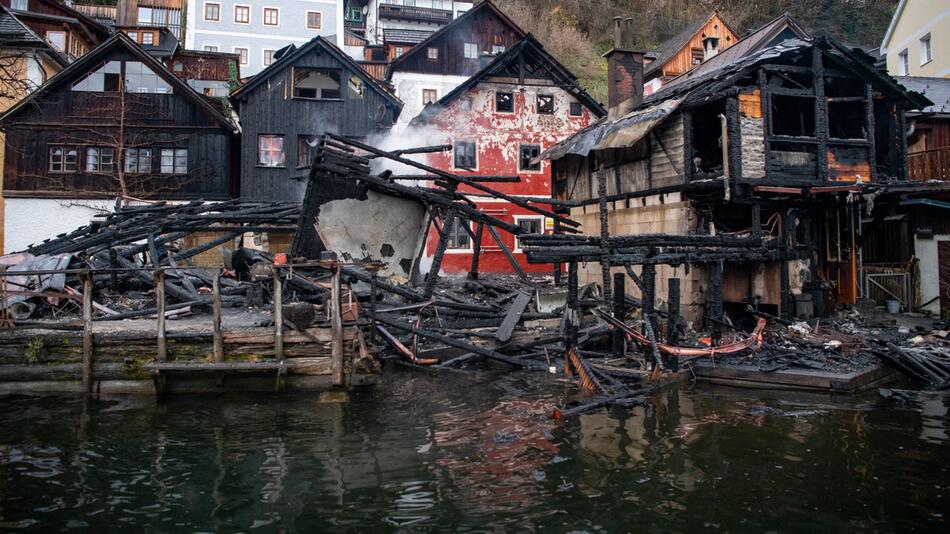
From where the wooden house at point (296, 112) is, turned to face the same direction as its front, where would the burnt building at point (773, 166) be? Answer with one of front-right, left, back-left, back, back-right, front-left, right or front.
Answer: front-left

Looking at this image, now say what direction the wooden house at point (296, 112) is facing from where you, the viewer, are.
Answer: facing the viewer

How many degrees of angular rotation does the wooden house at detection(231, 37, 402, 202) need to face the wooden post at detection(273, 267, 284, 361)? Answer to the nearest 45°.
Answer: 0° — it already faces it

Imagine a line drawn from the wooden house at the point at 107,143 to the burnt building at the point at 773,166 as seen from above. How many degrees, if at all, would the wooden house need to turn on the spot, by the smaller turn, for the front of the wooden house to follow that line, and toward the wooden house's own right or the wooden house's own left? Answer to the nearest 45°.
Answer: approximately 45° to the wooden house's own left

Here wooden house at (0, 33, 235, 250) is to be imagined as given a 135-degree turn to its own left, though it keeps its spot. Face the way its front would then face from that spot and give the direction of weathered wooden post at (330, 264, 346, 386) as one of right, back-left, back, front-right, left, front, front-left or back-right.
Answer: back-right

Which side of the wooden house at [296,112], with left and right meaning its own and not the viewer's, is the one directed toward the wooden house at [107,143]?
right

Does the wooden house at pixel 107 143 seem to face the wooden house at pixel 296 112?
no

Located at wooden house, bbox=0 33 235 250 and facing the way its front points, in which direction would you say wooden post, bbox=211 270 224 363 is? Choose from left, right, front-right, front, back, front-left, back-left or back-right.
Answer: front

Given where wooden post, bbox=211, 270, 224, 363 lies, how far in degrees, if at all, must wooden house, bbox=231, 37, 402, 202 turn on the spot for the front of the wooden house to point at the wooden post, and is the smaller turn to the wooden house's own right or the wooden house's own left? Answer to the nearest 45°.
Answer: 0° — it already faces it

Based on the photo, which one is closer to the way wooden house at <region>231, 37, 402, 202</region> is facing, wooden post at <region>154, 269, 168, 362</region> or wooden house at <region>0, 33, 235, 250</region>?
the wooden post

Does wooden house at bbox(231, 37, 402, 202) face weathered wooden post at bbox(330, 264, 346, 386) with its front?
yes

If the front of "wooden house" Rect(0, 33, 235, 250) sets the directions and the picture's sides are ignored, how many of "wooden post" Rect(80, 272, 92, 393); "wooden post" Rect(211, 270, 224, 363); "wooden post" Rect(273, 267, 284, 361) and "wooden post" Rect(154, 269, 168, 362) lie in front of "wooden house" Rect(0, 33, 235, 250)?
4

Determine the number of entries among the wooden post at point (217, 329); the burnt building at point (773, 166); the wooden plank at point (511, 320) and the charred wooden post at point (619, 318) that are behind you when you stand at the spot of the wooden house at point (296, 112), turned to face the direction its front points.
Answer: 0

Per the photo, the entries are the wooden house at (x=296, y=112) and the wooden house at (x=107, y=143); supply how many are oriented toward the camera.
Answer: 2

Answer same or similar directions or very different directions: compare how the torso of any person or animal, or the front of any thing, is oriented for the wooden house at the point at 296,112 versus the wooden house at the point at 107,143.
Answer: same or similar directions
